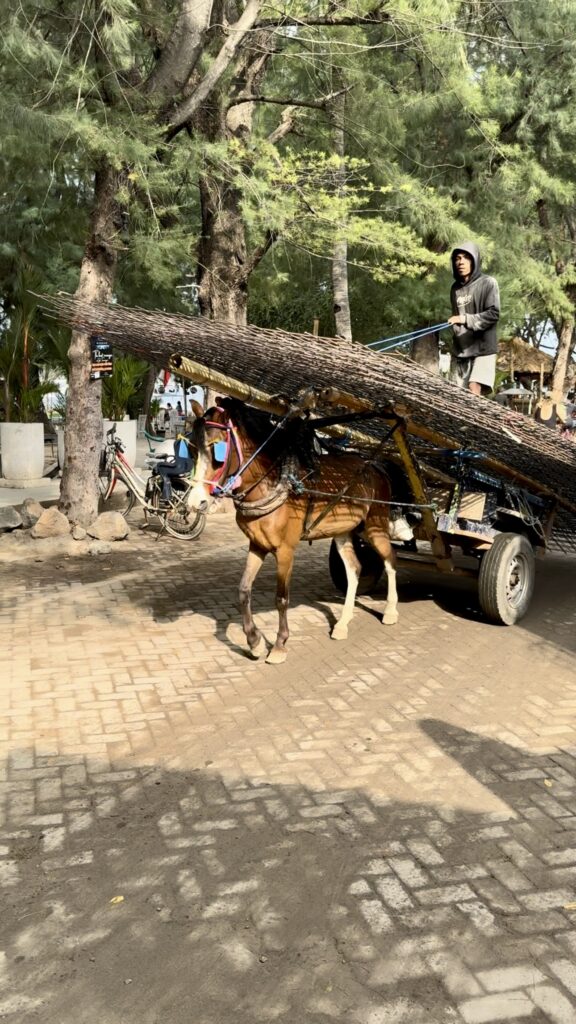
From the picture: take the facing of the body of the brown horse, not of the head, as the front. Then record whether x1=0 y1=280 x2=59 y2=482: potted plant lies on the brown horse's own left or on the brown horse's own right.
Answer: on the brown horse's own right

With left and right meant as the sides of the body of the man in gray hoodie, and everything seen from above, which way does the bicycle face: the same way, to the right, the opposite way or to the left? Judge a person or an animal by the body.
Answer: to the right

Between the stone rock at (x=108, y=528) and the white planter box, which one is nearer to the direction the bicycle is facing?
the white planter box

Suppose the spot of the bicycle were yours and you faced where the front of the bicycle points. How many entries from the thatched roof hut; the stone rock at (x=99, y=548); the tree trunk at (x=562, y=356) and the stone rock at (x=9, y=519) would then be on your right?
2

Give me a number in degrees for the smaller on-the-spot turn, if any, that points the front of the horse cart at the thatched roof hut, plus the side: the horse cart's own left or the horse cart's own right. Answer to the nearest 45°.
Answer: approximately 135° to the horse cart's own right

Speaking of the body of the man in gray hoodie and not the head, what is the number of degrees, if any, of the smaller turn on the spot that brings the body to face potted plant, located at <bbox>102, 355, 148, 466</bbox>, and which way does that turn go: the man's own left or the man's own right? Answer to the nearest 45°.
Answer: approximately 90° to the man's own right

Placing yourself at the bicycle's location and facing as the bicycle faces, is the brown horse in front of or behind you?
behind

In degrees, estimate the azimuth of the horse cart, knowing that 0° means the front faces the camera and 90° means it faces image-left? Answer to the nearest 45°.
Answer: approximately 45°
